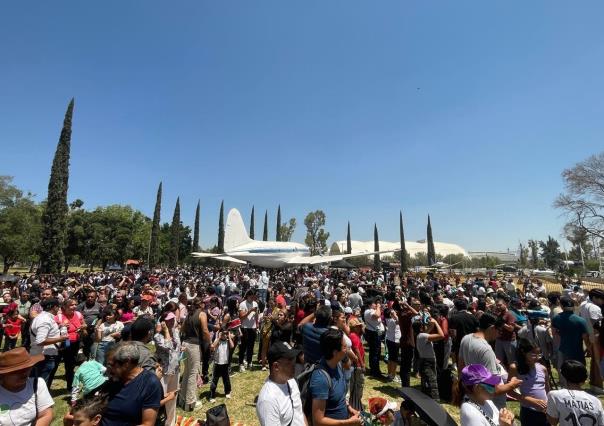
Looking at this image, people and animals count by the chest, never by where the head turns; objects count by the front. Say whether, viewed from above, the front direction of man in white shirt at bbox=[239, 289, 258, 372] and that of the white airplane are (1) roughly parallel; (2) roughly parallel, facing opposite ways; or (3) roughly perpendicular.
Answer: roughly perpendicular

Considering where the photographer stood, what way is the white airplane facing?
facing away from the viewer and to the right of the viewer
